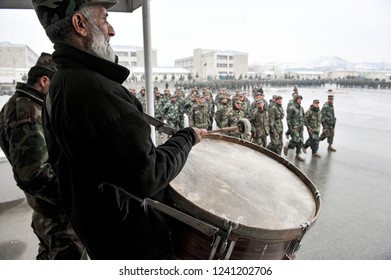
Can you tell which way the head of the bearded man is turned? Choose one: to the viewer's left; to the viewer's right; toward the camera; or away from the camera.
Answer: to the viewer's right

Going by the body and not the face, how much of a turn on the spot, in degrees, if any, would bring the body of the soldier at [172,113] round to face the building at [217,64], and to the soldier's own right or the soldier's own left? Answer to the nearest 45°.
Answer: approximately 135° to the soldier's own left

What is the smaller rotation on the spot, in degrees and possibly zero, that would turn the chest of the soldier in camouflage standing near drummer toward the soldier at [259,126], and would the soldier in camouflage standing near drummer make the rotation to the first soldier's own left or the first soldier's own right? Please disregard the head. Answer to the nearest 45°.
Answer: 0° — they already face them

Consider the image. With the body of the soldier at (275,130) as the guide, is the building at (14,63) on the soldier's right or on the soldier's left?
on the soldier's right

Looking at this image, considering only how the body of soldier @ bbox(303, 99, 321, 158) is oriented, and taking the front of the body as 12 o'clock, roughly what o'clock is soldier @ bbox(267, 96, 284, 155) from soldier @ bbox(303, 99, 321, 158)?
soldier @ bbox(267, 96, 284, 155) is roughly at 3 o'clock from soldier @ bbox(303, 99, 321, 158).

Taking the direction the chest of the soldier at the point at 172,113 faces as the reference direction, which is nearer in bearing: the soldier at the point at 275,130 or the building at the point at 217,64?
the soldier

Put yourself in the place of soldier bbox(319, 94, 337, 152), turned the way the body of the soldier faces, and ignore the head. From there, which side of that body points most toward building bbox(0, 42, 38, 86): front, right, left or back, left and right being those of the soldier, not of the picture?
right

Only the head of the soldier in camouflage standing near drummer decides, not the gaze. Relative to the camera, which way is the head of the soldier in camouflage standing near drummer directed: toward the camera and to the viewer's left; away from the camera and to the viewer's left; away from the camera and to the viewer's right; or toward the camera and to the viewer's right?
away from the camera and to the viewer's right

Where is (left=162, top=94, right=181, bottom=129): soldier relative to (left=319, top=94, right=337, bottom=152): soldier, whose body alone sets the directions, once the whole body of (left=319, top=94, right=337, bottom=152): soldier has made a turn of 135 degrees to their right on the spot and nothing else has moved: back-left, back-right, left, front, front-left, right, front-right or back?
front

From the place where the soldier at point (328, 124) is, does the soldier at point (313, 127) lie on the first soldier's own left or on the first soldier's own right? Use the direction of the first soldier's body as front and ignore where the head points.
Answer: on the first soldier's own right

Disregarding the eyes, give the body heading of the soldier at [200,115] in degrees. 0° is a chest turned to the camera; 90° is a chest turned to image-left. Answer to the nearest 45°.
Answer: approximately 315°

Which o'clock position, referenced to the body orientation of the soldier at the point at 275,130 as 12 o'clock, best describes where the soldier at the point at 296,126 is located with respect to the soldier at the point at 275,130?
the soldier at the point at 296,126 is roughly at 9 o'clock from the soldier at the point at 275,130.
